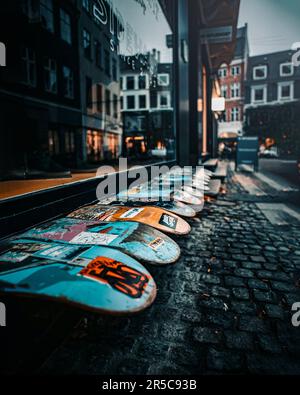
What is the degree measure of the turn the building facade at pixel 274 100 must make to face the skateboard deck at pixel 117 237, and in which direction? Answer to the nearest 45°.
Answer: approximately 45° to its left

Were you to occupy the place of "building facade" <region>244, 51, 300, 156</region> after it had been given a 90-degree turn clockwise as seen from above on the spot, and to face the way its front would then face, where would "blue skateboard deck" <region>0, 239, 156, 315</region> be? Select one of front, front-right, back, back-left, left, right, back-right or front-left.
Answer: back-left

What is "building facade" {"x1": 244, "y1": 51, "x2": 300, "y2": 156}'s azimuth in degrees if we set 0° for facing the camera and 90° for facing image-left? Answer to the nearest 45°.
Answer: approximately 45°

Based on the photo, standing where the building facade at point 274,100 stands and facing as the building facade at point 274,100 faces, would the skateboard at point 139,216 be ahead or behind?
ahead

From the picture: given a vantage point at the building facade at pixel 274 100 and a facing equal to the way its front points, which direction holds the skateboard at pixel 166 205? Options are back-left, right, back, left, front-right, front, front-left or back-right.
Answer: front-left
